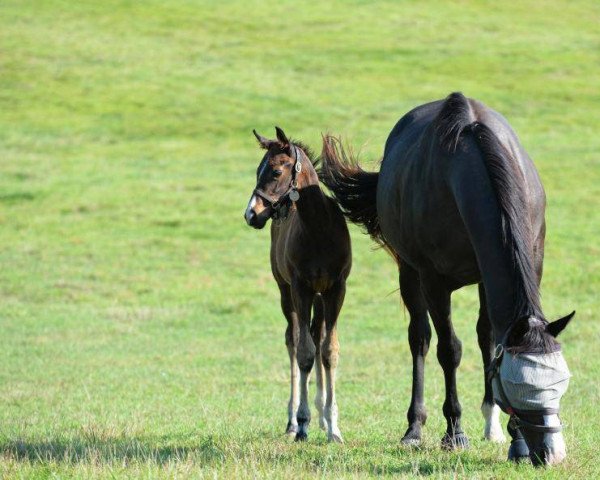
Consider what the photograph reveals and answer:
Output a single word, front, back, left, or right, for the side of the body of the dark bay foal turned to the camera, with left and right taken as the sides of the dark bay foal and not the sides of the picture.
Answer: front

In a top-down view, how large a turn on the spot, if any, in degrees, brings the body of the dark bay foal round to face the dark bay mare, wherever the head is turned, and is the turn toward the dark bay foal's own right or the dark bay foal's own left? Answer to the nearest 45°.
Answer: approximately 45° to the dark bay foal's own left
